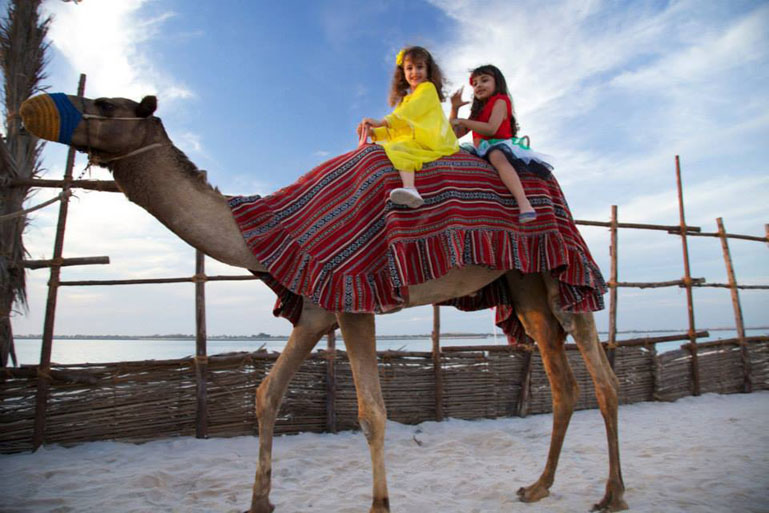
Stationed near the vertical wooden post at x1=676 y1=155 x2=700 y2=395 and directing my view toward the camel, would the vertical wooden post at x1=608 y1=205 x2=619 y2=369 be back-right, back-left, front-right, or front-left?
front-right

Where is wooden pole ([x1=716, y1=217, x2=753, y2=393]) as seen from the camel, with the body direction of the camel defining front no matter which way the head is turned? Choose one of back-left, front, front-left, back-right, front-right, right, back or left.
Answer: back-right

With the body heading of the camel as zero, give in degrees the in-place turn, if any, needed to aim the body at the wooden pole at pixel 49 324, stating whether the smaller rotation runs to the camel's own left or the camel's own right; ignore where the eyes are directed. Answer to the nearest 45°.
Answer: approximately 45° to the camel's own right

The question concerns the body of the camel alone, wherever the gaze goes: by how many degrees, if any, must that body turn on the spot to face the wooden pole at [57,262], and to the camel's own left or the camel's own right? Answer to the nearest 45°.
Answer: approximately 45° to the camel's own right

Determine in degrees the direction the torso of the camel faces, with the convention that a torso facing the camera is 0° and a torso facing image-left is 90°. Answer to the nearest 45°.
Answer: approximately 90°

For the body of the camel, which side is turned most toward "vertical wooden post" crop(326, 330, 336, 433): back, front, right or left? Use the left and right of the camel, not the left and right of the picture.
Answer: right

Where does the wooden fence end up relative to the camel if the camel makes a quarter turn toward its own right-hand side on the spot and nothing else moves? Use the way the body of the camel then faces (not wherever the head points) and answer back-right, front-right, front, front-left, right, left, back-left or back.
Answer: front
